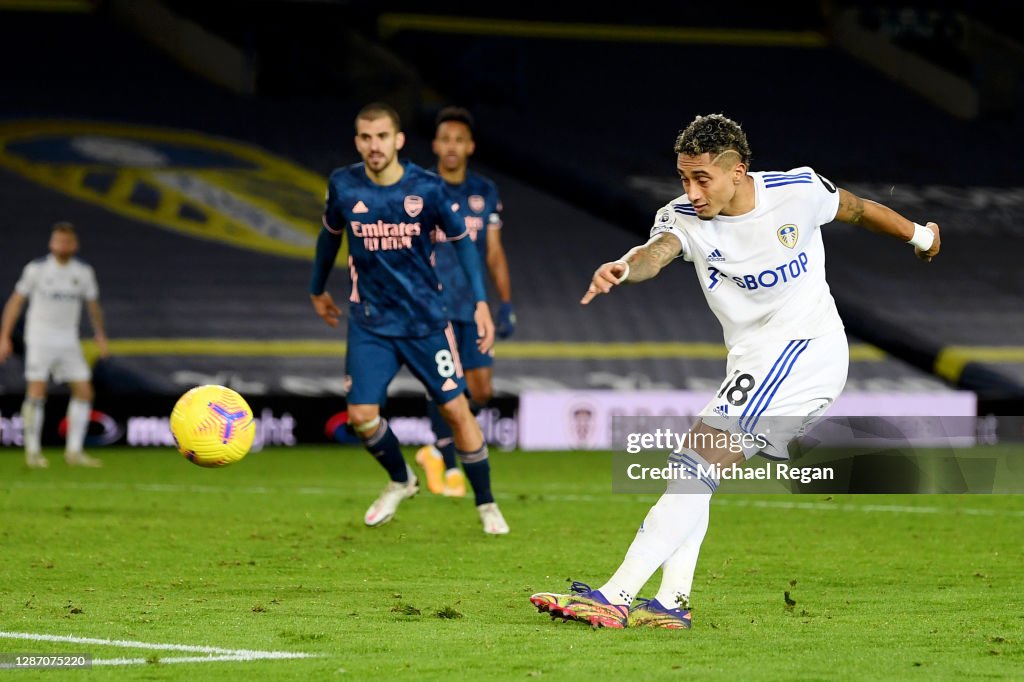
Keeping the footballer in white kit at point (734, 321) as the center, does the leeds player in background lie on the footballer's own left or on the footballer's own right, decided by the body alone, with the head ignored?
on the footballer's own right

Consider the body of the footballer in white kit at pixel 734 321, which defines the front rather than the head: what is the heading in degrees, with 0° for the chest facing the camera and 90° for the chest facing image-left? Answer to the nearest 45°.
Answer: approximately 45°

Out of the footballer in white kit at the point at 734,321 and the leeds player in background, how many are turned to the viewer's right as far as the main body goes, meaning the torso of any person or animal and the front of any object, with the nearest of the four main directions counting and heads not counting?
0

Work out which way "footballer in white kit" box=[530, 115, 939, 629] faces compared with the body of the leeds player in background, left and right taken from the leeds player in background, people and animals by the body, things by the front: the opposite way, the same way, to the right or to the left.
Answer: to the right

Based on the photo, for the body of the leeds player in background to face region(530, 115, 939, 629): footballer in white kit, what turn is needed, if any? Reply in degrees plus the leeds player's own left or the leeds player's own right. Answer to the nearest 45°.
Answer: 0° — they already face them

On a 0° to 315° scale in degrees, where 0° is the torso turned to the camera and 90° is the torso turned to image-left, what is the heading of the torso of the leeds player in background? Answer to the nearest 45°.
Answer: approximately 0°
